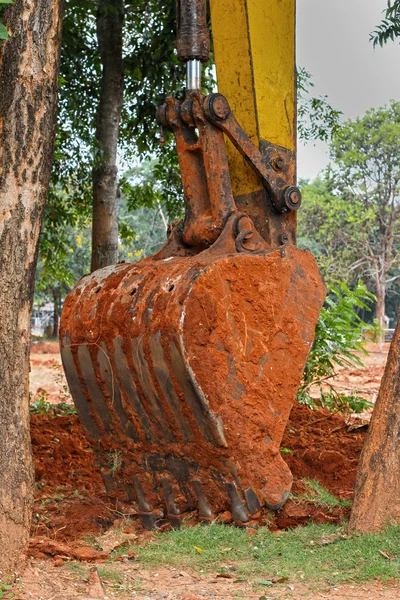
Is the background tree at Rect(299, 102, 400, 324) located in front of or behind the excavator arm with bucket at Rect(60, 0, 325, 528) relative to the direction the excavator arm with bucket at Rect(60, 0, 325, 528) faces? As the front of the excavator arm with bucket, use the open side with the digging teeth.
in front

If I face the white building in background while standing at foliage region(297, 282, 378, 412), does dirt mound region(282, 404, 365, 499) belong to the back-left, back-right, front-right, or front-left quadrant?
back-left

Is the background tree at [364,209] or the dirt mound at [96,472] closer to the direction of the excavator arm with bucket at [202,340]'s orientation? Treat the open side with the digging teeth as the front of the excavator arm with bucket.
the background tree

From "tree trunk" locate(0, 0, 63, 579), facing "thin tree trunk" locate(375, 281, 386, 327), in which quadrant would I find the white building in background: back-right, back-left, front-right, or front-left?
front-left

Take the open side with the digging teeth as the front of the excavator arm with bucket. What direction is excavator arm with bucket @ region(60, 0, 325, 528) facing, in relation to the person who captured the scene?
facing away from the viewer and to the right of the viewer

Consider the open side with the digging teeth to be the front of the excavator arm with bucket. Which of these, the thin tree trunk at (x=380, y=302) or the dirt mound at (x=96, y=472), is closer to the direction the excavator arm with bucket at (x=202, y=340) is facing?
the thin tree trunk

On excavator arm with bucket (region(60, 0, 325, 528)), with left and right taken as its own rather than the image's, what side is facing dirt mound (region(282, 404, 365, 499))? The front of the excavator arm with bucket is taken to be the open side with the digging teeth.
front

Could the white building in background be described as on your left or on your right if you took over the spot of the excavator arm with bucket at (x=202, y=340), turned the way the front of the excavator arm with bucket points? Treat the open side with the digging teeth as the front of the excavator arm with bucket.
on your left
